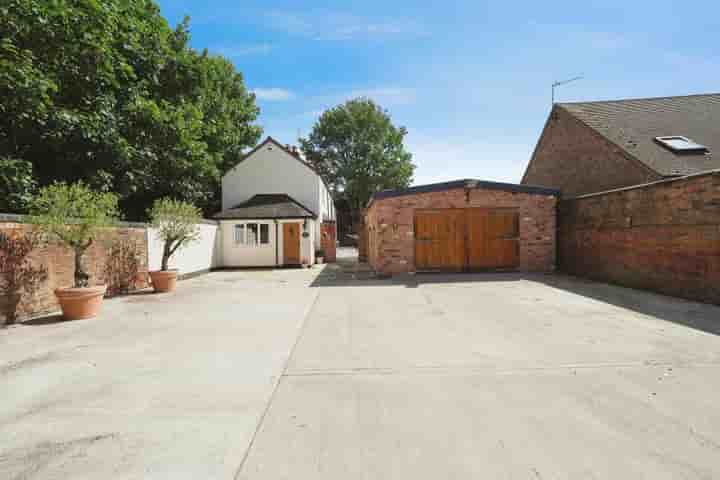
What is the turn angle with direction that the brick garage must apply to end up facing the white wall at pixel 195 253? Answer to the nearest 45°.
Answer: approximately 90° to its right

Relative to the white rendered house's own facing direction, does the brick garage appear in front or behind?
in front

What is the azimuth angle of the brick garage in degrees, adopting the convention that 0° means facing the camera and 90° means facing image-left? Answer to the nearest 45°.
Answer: approximately 0°

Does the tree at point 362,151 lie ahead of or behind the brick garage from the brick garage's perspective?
behind

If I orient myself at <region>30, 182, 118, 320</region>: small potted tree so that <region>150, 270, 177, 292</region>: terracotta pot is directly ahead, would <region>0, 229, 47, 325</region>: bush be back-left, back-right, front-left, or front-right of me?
back-left

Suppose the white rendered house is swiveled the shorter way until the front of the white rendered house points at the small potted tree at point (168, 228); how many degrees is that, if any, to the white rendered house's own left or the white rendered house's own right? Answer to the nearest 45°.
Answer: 0° — it already faces it

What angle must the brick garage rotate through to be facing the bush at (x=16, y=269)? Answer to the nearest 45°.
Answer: approximately 45° to its right

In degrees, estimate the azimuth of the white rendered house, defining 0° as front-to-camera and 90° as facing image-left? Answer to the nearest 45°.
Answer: approximately 0°

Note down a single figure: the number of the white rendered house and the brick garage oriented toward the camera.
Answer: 2
